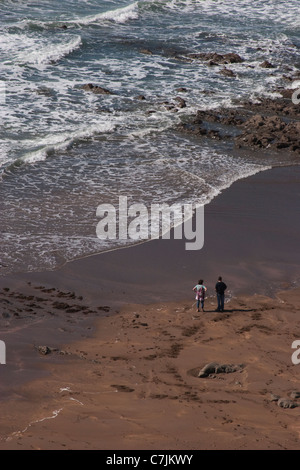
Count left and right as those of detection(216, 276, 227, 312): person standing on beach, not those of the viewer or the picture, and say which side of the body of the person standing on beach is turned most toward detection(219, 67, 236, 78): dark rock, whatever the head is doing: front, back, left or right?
front

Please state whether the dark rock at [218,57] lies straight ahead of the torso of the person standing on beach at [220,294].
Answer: yes

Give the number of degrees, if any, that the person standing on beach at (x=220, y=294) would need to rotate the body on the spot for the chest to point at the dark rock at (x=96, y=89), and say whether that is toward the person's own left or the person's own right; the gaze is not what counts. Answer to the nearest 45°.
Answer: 0° — they already face it

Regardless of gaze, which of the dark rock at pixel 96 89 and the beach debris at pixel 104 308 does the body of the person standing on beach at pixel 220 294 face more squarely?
the dark rock

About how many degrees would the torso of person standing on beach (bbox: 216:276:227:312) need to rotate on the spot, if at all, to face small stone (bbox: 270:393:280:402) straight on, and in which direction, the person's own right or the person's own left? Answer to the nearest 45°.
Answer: approximately 180°

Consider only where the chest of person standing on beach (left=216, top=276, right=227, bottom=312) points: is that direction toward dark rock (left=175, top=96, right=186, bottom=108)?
yes

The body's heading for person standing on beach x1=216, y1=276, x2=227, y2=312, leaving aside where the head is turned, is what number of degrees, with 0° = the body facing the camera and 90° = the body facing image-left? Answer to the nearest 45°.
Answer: approximately 180°

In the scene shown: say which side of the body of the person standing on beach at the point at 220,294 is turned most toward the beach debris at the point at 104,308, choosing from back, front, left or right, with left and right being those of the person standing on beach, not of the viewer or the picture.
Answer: left

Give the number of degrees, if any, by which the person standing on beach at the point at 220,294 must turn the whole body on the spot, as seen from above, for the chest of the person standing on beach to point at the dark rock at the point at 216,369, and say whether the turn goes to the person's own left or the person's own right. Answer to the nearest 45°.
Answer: approximately 180°

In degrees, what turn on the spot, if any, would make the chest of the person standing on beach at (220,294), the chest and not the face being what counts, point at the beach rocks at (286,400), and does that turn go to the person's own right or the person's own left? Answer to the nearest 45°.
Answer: approximately 180°

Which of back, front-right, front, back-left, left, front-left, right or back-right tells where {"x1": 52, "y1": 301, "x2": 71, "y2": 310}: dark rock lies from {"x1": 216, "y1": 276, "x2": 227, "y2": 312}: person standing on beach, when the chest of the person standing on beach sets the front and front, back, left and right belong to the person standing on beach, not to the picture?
left

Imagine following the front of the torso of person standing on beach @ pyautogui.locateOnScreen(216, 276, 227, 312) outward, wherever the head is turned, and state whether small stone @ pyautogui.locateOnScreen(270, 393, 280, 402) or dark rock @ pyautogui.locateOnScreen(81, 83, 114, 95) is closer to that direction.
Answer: the dark rock
